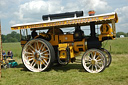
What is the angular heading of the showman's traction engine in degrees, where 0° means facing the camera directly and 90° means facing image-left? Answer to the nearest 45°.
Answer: approximately 315°
